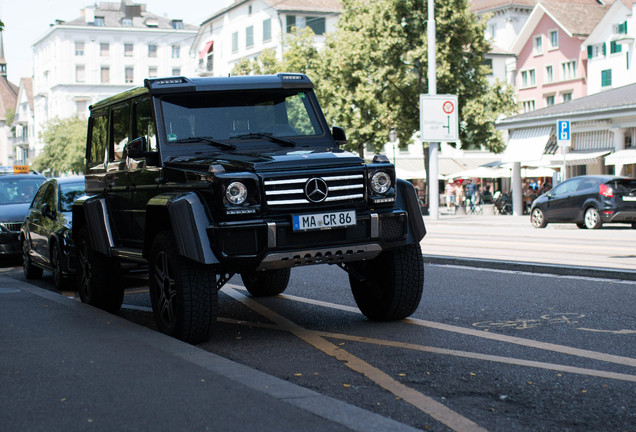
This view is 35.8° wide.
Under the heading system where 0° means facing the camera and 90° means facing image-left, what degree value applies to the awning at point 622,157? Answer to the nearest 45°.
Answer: approximately 45°

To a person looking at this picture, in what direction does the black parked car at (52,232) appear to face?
facing the viewer and to the right of the viewer

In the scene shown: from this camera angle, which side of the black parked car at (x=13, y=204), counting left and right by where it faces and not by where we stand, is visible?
front

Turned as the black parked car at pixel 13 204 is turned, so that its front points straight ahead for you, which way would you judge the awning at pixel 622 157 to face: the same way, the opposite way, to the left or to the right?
to the right

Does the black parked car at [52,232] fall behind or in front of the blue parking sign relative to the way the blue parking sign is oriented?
in front

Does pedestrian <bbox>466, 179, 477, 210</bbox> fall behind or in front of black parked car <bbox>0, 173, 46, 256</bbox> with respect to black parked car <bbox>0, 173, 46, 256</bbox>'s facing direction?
behind

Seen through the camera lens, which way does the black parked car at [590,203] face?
facing away from the viewer and to the left of the viewer

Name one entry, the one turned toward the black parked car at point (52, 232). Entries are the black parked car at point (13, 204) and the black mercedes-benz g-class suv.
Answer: the black parked car at point (13, 204)

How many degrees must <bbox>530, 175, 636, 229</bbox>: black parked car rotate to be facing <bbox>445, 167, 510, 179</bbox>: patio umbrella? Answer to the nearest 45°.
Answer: approximately 45° to its right

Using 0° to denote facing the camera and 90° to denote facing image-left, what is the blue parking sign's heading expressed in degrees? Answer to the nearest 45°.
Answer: approximately 0°

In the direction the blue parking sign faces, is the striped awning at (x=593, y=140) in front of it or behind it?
behind

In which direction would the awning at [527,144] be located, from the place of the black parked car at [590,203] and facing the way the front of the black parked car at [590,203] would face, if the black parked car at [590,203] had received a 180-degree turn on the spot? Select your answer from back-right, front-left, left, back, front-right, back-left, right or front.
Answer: back-left
